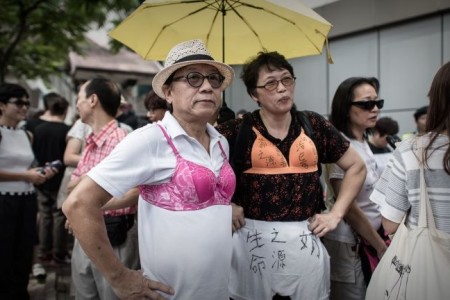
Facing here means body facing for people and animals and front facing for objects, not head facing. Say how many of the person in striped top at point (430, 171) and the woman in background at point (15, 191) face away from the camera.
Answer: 1

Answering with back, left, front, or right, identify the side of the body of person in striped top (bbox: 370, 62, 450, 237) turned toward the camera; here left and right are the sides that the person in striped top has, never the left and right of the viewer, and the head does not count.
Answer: back

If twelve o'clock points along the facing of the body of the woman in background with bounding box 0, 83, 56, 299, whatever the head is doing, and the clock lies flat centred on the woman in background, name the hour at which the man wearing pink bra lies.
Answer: The man wearing pink bra is roughly at 1 o'clock from the woman in background.

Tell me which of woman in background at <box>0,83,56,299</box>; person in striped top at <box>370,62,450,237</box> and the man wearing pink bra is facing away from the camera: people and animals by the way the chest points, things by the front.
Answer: person in striped top at <box>370,62,450,237</box>

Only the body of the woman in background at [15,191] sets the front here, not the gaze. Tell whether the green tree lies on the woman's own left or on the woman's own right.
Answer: on the woman's own left

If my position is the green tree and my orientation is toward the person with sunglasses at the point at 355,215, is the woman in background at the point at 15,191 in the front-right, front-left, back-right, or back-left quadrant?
front-right

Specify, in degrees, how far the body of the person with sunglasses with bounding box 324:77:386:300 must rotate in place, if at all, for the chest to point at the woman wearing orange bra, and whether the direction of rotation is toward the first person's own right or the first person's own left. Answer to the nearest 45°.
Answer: approximately 90° to the first person's own right

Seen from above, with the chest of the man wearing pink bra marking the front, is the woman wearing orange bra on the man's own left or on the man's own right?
on the man's own left

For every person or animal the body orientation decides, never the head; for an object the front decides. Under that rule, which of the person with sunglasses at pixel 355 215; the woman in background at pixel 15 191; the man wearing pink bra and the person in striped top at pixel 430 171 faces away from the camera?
the person in striped top at pixel 430 171

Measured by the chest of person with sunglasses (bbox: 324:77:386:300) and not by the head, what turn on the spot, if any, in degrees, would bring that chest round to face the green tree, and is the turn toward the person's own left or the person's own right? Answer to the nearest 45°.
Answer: approximately 180°

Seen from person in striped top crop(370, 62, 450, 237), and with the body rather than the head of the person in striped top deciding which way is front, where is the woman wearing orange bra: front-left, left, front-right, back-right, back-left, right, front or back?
left

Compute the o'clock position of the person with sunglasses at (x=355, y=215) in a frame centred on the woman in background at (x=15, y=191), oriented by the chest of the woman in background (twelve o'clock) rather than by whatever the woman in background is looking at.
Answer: The person with sunglasses is roughly at 12 o'clock from the woman in background.

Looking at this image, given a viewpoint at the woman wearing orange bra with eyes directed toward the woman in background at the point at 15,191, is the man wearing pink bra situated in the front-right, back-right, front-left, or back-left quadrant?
front-left

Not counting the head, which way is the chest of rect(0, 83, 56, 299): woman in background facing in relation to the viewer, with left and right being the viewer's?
facing the viewer and to the right of the viewer
